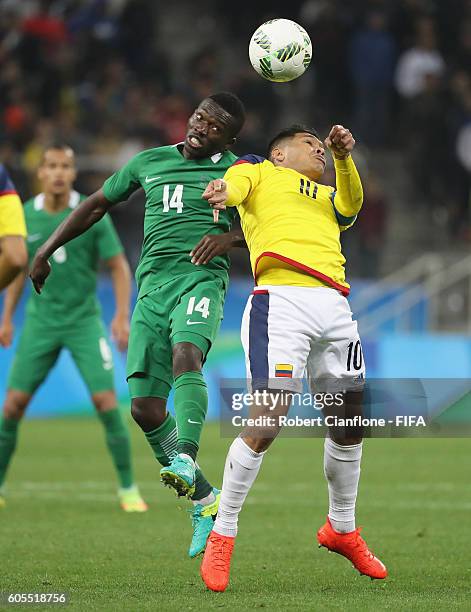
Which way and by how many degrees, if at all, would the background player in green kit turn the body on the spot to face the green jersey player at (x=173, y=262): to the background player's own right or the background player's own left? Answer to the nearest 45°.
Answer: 0° — they already face them

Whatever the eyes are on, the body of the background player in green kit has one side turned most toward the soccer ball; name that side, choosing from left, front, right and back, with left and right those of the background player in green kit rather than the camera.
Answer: front

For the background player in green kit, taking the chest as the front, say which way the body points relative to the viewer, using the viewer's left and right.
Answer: facing the viewer

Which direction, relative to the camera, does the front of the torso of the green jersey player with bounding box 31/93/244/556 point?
toward the camera

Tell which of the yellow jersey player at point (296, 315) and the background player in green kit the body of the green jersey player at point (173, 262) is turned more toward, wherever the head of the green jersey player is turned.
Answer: the yellow jersey player

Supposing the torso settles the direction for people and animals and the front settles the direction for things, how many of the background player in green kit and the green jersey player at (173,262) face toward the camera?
2
